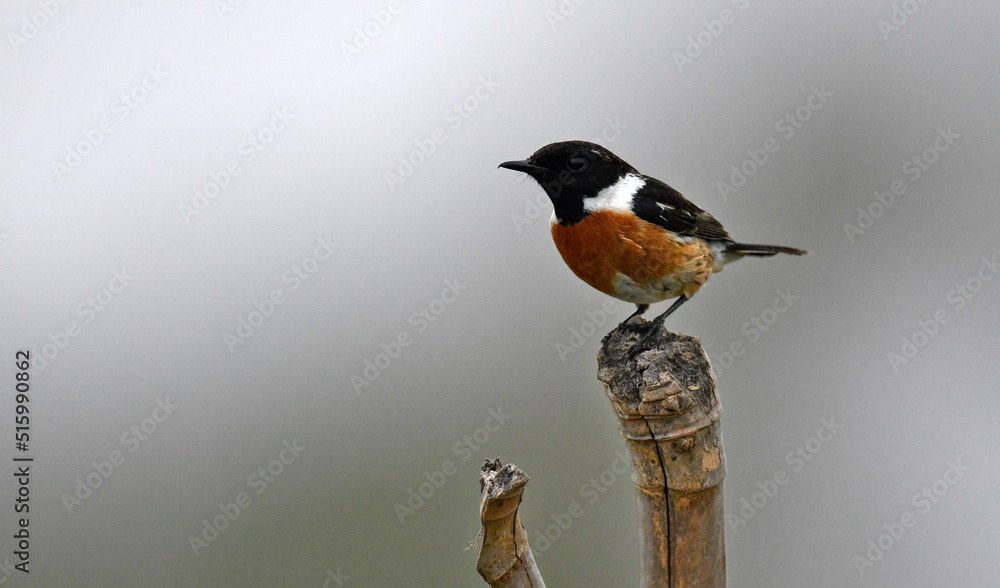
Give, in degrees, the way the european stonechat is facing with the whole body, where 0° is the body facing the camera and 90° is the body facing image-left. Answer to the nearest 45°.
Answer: approximately 90°
